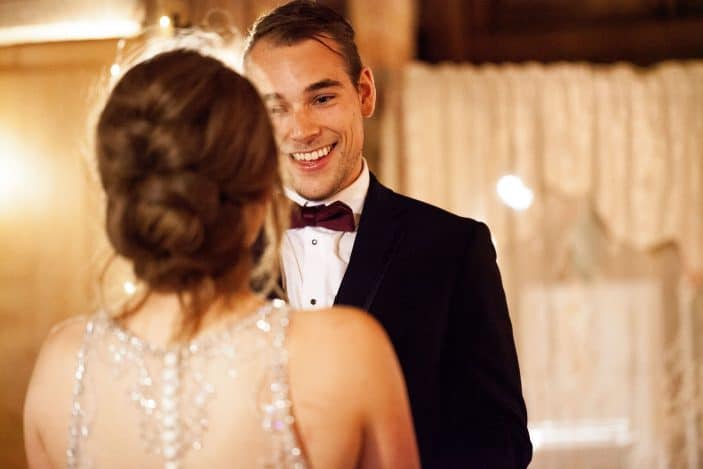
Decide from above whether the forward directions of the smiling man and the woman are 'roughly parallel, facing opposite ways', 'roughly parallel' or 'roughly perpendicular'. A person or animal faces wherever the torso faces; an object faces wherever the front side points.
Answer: roughly parallel, facing opposite ways

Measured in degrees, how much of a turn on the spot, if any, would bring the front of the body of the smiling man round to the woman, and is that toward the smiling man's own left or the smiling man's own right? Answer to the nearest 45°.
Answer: approximately 45° to the smiling man's own left

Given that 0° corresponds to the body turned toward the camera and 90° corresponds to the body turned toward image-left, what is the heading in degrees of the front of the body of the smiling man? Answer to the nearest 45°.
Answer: approximately 45°

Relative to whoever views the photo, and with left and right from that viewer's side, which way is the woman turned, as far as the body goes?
facing away from the viewer and to the right of the viewer

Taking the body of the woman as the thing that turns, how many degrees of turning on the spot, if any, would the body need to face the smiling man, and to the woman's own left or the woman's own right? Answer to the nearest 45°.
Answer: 0° — they already face them

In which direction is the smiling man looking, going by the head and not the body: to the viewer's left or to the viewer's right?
to the viewer's left

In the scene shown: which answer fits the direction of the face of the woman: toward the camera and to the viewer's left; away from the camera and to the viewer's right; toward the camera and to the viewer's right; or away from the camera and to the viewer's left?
away from the camera and to the viewer's right
